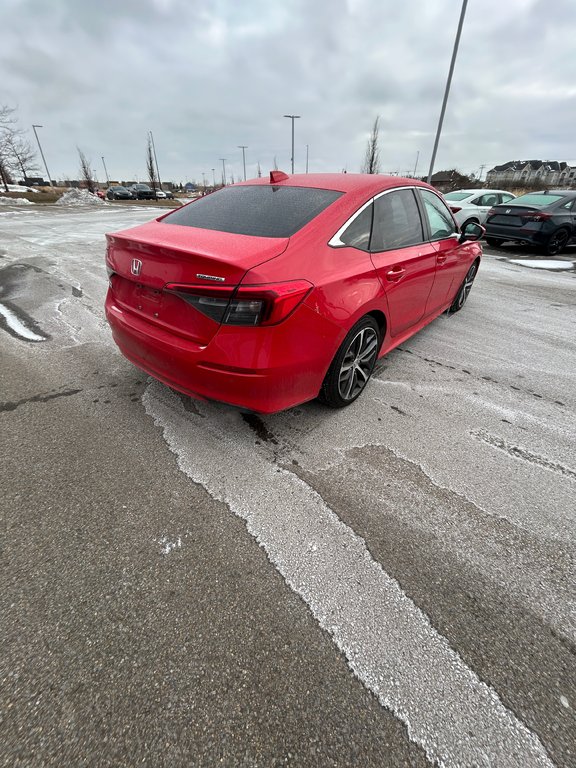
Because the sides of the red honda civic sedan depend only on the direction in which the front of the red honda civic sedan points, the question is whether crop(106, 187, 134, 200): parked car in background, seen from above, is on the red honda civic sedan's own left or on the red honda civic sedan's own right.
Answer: on the red honda civic sedan's own left

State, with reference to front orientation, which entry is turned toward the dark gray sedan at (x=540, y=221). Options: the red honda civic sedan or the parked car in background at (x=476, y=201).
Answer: the red honda civic sedan

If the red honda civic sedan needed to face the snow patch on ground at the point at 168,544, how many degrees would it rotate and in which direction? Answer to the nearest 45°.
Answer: approximately 135° to its right

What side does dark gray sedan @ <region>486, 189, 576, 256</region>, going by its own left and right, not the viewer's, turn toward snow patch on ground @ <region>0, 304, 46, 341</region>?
back

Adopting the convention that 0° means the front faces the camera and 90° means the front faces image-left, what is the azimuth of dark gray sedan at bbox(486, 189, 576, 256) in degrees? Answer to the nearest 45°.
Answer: approximately 225°

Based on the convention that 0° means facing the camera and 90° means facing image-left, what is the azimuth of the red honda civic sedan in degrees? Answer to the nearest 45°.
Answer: approximately 225°

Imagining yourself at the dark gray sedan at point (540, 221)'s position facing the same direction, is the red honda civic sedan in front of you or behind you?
behind

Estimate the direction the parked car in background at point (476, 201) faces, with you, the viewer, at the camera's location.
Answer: facing away from the viewer and to the right of the viewer
